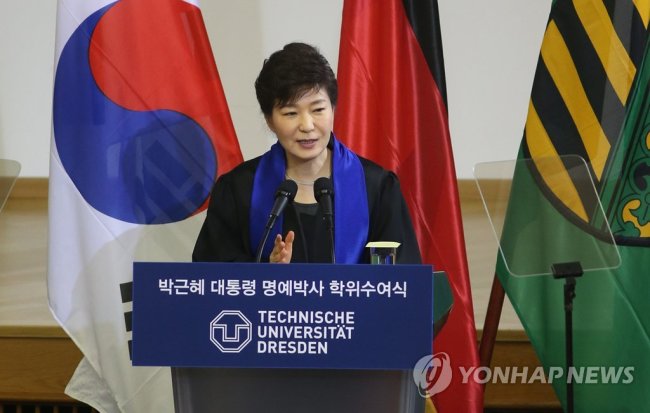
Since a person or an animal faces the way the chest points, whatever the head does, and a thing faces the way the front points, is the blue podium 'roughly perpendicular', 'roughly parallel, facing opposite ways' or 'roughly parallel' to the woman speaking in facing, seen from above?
roughly parallel

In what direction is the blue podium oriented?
toward the camera

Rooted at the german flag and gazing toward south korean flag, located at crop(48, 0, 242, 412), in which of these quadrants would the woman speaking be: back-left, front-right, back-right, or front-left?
front-left

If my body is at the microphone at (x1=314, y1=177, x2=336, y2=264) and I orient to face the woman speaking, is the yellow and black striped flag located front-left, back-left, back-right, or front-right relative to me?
front-right

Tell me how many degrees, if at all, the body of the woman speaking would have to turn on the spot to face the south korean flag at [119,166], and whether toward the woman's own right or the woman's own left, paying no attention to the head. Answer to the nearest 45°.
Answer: approximately 135° to the woman's own right

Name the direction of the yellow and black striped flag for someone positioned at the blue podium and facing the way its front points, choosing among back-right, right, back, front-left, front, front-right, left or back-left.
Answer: back-left

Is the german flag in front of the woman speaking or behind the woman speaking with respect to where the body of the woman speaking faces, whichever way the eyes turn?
behind

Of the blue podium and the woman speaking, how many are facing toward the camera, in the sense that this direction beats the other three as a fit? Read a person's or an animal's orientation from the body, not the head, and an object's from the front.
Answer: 2

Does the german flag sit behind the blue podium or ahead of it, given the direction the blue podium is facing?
behind

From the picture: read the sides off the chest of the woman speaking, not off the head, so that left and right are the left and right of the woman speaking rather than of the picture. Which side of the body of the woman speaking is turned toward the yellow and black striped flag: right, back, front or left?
left

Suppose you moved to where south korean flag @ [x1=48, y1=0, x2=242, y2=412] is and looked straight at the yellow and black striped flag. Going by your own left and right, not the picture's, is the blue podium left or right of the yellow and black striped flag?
right

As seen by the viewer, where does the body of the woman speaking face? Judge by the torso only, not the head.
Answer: toward the camera

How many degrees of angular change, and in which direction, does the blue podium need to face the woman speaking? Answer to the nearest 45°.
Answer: approximately 180°

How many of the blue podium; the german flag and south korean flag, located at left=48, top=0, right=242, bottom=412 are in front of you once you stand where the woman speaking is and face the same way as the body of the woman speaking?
1
